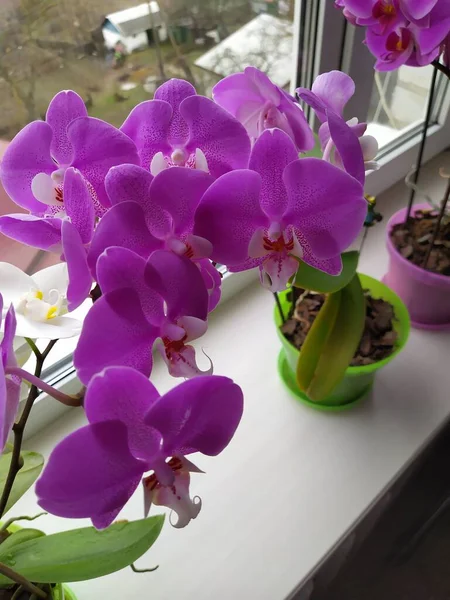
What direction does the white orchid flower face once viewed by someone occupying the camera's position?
facing the viewer and to the right of the viewer

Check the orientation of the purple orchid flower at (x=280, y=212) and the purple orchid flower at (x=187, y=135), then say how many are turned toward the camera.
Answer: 2

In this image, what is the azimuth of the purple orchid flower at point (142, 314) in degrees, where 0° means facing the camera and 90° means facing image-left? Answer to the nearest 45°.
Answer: approximately 315°

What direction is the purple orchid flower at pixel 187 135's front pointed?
toward the camera
